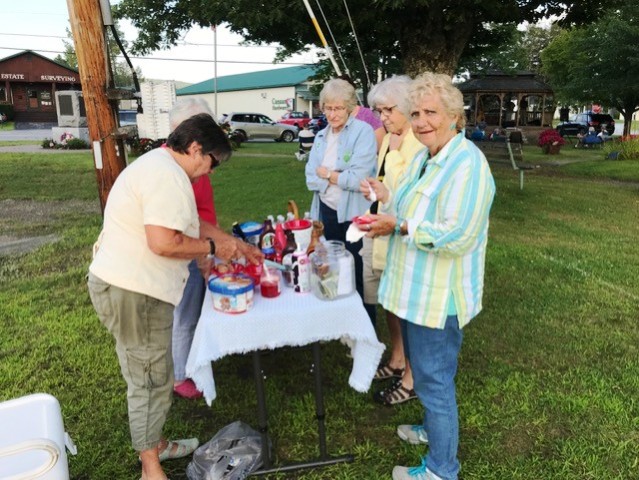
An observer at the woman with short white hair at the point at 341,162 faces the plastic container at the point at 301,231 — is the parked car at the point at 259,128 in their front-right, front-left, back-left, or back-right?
back-right

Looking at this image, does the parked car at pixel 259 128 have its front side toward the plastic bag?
no

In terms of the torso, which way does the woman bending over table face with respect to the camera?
to the viewer's right

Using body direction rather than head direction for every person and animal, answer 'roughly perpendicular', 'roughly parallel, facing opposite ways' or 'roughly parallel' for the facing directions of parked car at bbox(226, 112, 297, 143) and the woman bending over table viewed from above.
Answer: roughly parallel

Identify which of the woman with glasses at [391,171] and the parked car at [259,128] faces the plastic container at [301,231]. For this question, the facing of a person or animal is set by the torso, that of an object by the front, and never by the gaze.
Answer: the woman with glasses

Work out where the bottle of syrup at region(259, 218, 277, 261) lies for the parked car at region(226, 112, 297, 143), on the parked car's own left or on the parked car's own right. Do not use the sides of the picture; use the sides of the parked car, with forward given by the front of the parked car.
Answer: on the parked car's own right

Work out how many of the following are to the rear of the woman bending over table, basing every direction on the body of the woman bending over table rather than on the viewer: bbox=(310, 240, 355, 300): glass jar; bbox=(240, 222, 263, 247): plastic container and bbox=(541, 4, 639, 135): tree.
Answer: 0

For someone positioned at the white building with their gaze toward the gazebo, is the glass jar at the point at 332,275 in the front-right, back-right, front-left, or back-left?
front-right

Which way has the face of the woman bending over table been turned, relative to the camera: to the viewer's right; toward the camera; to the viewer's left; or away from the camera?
to the viewer's right

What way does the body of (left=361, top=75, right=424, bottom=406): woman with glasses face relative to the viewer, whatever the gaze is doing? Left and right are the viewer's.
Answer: facing the viewer and to the left of the viewer

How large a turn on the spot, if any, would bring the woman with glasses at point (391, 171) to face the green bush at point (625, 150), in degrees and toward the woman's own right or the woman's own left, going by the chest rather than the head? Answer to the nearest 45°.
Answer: approximately 180°

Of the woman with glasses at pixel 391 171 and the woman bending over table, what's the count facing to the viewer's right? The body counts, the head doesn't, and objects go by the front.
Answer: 1
